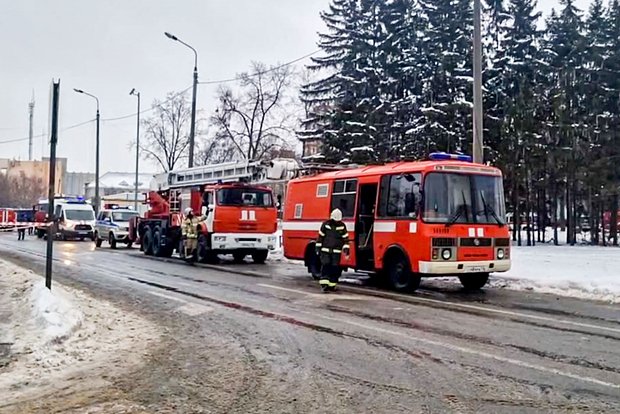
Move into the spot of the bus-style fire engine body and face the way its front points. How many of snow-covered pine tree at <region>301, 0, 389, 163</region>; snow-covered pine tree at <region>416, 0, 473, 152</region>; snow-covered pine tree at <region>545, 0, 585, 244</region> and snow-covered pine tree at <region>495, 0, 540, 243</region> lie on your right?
0

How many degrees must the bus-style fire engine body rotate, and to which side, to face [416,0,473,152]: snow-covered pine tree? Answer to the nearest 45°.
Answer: approximately 135° to its left

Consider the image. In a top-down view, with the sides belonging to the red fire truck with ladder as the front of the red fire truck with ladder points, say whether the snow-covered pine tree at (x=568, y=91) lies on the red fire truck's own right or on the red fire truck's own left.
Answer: on the red fire truck's own left

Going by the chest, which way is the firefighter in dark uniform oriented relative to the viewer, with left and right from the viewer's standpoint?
facing the viewer

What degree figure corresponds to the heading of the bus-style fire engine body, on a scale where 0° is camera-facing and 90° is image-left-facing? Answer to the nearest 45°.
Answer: approximately 315°

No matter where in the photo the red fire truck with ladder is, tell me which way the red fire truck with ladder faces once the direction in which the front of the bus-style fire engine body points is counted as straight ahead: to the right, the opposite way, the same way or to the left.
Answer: the same way

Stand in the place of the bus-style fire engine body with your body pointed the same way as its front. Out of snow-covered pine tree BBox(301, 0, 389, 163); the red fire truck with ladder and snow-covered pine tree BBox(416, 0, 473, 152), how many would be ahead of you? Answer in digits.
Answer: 0

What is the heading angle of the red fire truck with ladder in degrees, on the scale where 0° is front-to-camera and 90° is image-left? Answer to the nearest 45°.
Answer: approximately 315°

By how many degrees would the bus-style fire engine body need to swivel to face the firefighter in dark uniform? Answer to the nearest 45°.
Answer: approximately 135° to its right

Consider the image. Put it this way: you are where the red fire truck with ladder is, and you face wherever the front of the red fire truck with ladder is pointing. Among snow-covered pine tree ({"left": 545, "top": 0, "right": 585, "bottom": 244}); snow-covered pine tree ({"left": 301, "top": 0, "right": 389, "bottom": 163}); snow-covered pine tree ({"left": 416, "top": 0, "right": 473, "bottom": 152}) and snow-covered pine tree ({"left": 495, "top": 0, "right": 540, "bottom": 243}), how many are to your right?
0

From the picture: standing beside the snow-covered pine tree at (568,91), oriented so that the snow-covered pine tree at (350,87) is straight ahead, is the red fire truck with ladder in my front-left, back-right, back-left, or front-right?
front-left

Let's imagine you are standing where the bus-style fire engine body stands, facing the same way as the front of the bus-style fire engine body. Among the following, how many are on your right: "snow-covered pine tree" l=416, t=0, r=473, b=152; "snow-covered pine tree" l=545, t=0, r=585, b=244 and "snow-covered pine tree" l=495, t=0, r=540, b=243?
0
